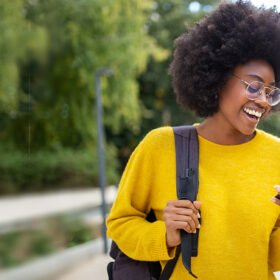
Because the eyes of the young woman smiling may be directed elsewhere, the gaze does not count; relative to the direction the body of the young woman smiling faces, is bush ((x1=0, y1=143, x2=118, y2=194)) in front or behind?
behind

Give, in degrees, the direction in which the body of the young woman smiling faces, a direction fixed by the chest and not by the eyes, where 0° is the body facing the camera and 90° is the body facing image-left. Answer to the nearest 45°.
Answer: approximately 315°
